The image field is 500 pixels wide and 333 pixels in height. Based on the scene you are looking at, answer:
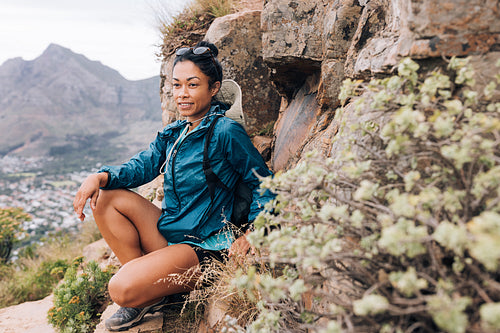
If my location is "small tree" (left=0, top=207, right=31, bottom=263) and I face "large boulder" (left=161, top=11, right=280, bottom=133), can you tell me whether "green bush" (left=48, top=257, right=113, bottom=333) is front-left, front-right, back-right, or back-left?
front-right

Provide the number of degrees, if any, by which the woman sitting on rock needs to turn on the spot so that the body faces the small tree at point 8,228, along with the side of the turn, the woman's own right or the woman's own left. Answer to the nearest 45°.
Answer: approximately 90° to the woman's own right

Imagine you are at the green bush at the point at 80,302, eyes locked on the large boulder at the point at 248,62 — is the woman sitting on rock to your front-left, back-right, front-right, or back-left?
front-right

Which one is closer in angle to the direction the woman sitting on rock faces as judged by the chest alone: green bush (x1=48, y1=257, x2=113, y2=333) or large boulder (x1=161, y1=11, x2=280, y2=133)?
the green bush

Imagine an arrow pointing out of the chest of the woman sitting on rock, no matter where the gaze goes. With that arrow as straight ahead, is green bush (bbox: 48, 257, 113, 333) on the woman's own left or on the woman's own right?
on the woman's own right

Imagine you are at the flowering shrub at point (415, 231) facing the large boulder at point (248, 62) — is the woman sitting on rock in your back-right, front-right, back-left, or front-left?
front-left

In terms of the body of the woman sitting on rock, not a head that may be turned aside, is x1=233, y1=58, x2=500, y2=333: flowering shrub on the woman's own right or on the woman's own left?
on the woman's own left

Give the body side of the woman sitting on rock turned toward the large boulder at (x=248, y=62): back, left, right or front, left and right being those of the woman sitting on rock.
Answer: back

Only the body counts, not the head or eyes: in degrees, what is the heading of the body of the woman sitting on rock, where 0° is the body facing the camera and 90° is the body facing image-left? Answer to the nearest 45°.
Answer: approximately 45°
